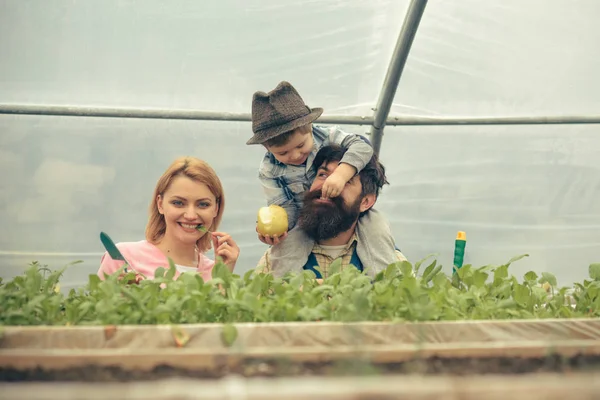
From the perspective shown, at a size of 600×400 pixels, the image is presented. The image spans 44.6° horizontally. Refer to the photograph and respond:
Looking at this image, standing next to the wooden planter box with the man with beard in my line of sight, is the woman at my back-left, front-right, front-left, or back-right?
front-left

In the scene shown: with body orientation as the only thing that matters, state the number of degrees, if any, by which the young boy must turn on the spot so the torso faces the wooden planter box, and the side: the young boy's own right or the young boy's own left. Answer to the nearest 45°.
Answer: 0° — they already face it

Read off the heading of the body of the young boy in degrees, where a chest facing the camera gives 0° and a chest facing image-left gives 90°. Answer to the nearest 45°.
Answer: approximately 0°

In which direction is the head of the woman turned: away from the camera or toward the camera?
toward the camera

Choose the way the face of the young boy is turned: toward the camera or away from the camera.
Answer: toward the camera
